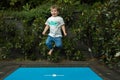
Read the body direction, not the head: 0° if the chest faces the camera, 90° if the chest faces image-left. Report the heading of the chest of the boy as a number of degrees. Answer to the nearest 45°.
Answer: approximately 0°
